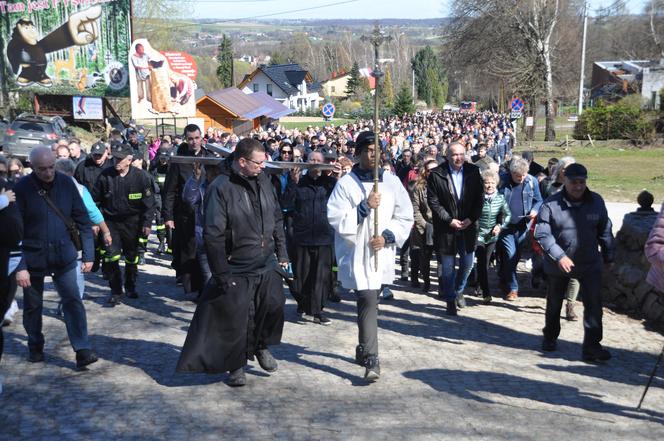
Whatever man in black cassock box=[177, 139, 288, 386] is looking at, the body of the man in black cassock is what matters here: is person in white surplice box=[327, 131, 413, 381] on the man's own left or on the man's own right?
on the man's own left

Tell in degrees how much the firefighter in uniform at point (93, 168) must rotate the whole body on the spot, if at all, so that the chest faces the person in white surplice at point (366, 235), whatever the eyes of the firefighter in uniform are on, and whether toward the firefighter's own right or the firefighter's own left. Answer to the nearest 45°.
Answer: approximately 45° to the firefighter's own left

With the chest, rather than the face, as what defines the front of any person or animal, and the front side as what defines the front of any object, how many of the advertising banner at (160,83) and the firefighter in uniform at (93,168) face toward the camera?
2

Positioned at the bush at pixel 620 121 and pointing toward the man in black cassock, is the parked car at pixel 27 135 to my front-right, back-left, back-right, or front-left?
front-right

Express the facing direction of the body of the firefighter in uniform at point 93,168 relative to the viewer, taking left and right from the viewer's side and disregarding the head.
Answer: facing the viewer

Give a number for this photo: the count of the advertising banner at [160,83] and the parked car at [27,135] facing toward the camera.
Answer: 1

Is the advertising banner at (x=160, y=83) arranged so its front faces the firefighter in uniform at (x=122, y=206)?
yes

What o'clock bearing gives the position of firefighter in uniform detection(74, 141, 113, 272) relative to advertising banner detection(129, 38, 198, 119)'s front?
The firefighter in uniform is roughly at 12 o'clock from the advertising banner.

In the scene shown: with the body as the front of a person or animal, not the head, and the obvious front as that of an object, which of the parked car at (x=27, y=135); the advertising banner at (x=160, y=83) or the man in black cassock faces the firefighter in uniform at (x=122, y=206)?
the advertising banner

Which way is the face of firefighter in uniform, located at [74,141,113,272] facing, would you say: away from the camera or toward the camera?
toward the camera
